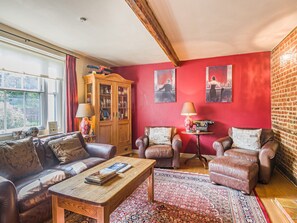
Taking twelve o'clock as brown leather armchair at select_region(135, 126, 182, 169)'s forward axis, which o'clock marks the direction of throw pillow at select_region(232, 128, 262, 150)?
The throw pillow is roughly at 9 o'clock from the brown leather armchair.

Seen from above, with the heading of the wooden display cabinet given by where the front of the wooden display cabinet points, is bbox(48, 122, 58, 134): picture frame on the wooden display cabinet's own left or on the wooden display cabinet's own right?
on the wooden display cabinet's own right

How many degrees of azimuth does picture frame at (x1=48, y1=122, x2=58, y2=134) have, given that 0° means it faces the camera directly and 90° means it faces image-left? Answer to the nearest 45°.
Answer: approximately 0°

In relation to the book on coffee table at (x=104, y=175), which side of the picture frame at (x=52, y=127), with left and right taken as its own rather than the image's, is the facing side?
front

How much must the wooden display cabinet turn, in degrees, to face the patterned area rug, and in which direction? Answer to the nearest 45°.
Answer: approximately 45° to its right

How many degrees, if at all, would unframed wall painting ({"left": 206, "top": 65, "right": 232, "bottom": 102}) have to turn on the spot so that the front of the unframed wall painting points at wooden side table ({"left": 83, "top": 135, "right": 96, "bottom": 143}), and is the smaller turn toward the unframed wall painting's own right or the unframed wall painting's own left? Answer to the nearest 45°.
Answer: approximately 45° to the unframed wall painting's own right

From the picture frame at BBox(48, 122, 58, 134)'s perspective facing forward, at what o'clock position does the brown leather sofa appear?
The brown leather sofa is roughly at 12 o'clock from the picture frame.

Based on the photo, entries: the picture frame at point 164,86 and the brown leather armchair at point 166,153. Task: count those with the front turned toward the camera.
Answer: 2

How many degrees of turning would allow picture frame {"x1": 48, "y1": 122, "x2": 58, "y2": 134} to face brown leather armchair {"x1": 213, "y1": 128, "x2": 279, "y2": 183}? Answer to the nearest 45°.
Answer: approximately 45° to its left

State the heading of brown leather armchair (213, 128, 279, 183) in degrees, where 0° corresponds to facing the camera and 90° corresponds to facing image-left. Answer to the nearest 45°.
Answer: approximately 45°
